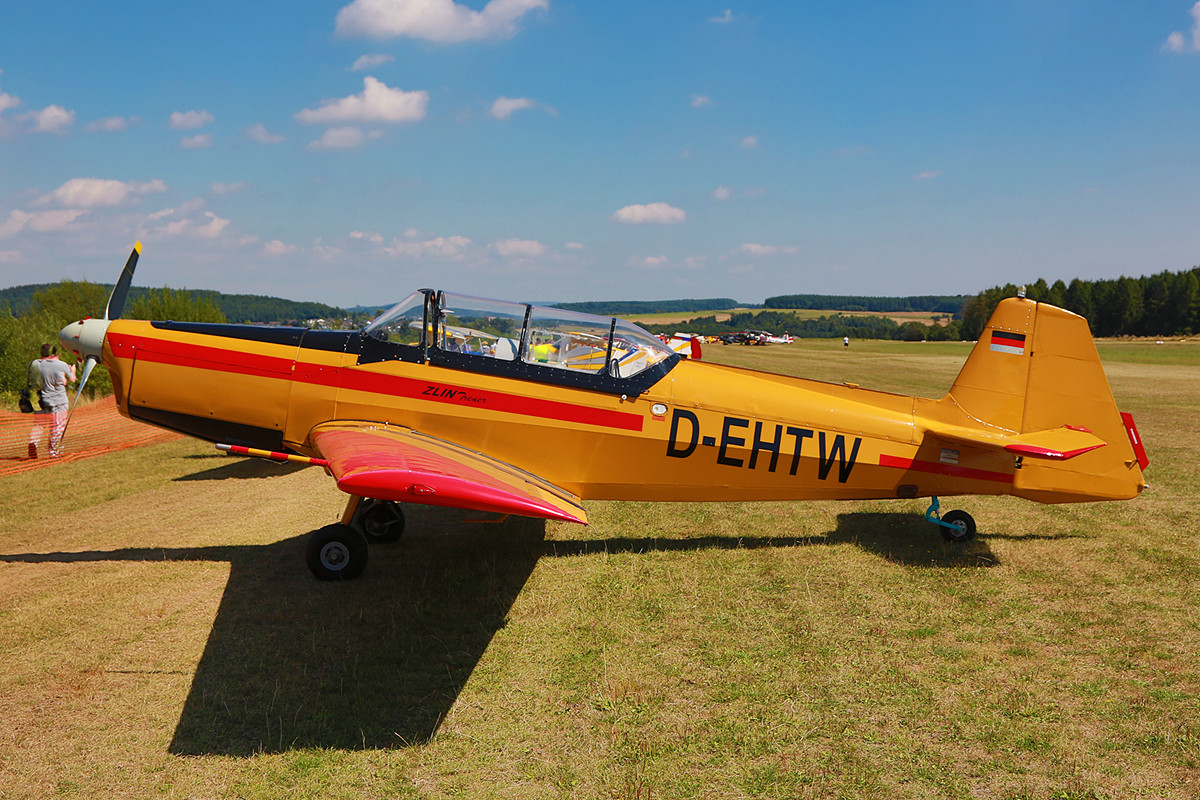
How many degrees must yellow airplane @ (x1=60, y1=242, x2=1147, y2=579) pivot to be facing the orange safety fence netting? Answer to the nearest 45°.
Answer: approximately 45° to its right

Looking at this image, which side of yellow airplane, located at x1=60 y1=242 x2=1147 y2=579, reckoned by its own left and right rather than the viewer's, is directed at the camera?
left
